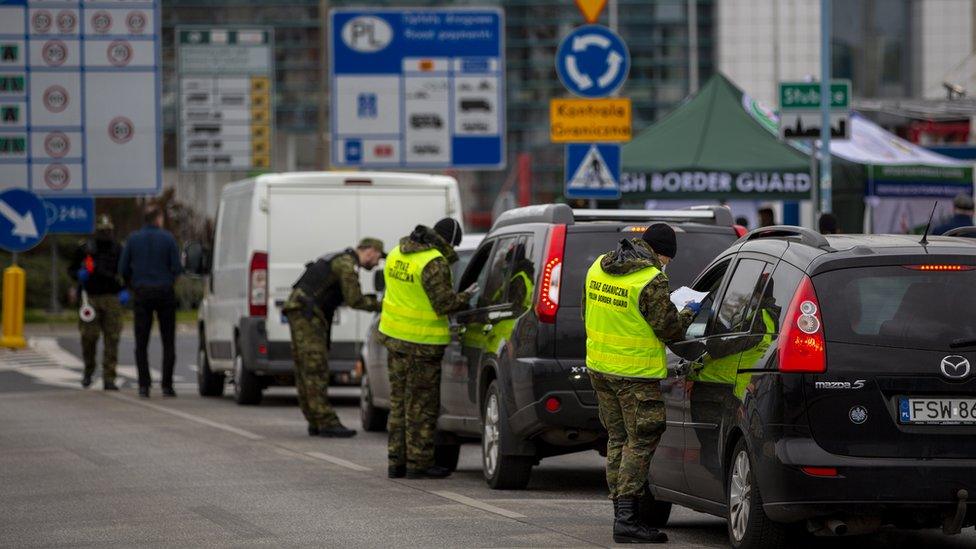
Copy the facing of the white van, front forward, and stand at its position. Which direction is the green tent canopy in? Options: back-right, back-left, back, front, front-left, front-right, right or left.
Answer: front-right

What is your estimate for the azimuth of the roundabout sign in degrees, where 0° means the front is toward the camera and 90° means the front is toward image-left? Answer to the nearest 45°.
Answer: approximately 0°

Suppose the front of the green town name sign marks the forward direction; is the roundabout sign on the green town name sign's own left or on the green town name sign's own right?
on the green town name sign's own right

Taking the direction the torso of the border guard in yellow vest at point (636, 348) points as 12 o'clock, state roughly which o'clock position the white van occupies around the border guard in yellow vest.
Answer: The white van is roughly at 10 o'clock from the border guard in yellow vest.

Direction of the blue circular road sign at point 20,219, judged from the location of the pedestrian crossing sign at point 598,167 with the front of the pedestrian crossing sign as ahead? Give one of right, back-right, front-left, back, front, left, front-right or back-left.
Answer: back-right

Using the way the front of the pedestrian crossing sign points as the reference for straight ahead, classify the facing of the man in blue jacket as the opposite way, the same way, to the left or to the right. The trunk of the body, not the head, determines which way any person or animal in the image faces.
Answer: the opposite way

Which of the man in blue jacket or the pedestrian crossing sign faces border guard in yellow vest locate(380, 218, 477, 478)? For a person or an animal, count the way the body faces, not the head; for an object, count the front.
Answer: the pedestrian crossing sign

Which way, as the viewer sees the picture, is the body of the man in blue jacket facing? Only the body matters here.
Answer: away from the camera

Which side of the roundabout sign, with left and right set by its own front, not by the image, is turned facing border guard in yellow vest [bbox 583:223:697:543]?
front

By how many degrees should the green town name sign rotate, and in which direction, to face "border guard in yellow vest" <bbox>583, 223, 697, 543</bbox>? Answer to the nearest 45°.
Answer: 0° — it already faces them

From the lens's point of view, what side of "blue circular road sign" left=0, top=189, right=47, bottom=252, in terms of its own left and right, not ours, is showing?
front

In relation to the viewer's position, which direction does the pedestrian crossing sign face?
facing the viewer

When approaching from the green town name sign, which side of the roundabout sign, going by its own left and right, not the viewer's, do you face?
left
